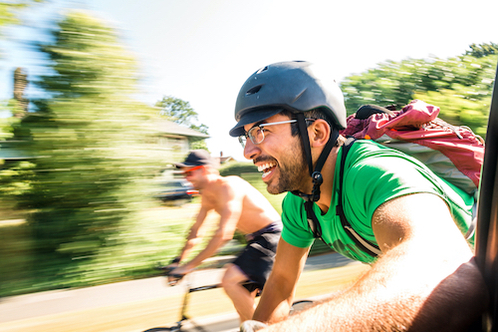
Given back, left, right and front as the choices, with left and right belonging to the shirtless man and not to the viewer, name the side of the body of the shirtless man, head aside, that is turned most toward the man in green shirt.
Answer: left

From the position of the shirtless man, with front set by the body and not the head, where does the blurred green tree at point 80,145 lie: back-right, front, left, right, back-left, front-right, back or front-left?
front-right

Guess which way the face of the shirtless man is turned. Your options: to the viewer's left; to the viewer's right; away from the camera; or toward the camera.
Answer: to the viewer's left

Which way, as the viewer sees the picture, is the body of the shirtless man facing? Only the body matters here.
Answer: to the viewer's left

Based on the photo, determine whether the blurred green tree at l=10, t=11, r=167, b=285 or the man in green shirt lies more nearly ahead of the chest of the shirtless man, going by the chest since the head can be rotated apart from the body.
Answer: the blurred green tree
